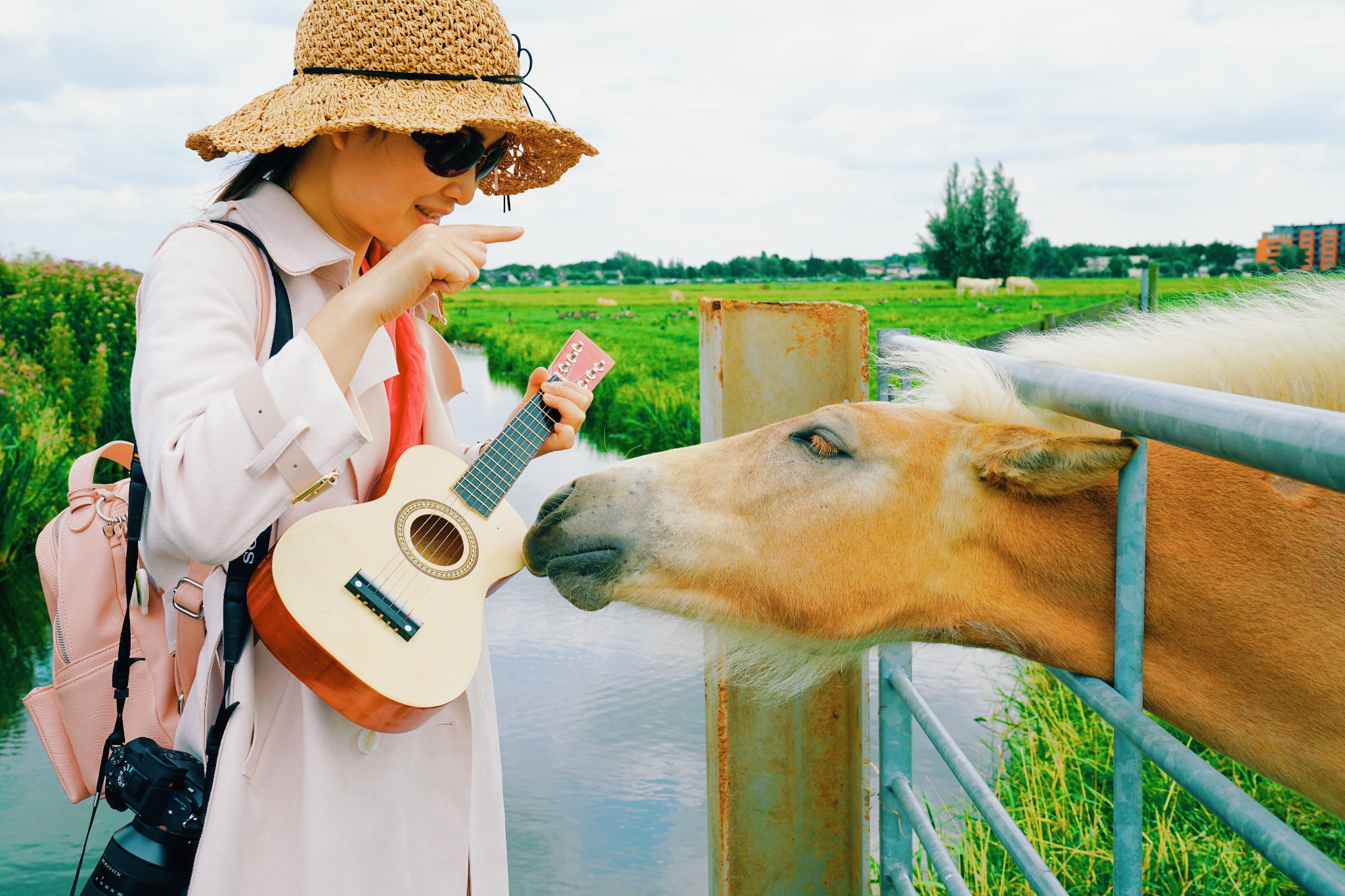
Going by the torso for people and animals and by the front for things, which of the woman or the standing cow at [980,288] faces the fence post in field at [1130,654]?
the woman

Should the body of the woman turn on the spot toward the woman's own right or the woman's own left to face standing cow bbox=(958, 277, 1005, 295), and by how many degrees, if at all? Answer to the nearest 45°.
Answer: approximately 90° to the woman's own left

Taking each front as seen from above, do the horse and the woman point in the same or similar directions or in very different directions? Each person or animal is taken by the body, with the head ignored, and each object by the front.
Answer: very different directions

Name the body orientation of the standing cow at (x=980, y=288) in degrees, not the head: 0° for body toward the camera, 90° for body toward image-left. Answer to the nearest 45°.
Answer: approximately 270°

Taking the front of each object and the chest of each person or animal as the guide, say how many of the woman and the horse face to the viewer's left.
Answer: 1

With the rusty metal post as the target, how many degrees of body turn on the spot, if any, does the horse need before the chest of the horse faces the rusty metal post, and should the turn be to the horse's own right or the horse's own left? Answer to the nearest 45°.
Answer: approximately 45° to the horse's own right

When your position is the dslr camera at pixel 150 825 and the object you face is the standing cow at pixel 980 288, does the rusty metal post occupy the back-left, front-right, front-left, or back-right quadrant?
front-right

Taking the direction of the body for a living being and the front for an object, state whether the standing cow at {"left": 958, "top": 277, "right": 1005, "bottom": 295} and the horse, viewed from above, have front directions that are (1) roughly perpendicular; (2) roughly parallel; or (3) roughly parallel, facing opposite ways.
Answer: roughly parallel, facing opposite ways

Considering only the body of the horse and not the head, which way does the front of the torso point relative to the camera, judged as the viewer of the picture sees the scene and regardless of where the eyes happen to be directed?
to the viewer's left
